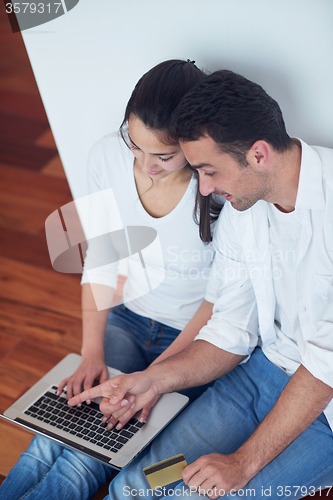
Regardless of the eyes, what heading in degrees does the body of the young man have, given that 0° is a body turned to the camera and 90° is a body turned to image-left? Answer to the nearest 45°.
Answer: approximately 45°

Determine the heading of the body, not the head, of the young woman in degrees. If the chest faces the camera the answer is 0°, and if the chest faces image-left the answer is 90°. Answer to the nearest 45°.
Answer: approximately 0°

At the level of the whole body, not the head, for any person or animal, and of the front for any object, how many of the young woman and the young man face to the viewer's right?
0

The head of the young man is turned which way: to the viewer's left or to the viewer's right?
to the viewer's left
